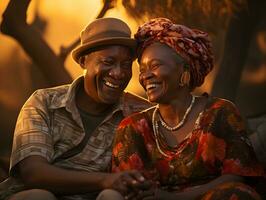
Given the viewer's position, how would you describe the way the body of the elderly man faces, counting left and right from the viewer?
facing the viewer and to the right of the viewer

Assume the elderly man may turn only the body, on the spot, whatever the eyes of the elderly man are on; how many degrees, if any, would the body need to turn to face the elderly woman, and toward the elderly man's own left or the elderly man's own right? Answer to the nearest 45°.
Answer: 0° — they already face them

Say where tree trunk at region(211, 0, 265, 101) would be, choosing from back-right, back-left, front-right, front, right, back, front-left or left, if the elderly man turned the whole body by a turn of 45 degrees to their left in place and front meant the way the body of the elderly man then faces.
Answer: front-left

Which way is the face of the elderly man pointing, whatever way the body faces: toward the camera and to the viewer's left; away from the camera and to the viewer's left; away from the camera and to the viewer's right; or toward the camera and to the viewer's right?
toward the camera and to the viewer's right
